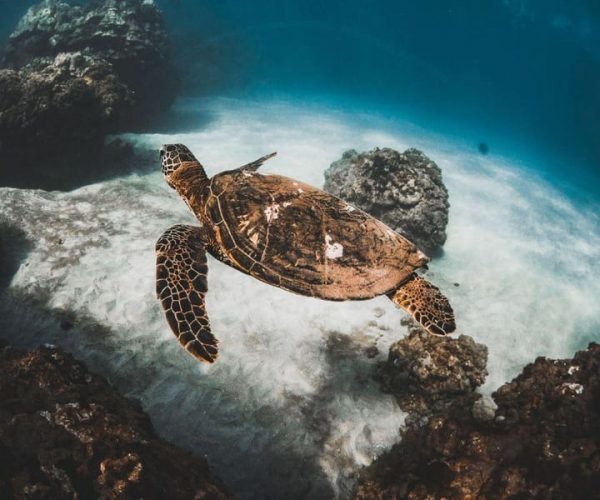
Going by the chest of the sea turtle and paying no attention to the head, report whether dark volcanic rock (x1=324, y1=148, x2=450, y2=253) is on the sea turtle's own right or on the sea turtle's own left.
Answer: on the sea turtle's own right

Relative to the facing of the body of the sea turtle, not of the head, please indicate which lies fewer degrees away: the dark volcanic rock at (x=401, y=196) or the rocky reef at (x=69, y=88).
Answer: the rocky reef

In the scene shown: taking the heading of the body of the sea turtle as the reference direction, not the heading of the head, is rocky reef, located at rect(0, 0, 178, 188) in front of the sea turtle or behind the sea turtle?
in front

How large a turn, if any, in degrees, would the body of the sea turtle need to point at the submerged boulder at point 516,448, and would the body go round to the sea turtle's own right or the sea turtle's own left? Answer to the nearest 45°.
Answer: approximately 180°

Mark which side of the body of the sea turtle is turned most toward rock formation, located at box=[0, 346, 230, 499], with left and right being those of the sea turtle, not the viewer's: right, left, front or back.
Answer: left

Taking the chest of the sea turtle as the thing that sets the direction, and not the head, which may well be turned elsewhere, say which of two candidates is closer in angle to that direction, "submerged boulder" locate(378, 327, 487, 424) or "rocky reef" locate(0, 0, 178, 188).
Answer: the rocky reef

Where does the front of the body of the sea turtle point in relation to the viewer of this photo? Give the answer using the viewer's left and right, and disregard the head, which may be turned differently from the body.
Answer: facing away from the viewer and to the left of the viewer
